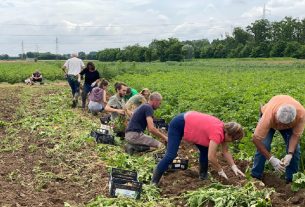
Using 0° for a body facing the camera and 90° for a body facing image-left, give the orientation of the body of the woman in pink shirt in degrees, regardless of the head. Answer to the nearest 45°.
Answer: approximately 270°

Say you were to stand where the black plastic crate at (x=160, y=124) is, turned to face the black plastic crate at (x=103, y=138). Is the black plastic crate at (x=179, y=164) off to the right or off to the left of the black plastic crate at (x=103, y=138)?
left

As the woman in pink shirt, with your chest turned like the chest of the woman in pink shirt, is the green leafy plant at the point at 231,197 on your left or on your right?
on your right

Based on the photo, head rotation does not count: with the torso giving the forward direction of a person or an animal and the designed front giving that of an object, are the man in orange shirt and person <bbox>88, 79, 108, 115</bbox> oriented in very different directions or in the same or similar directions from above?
very different directions

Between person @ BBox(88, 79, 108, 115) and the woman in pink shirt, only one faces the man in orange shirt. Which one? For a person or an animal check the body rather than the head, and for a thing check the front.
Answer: the woman in pink shirt

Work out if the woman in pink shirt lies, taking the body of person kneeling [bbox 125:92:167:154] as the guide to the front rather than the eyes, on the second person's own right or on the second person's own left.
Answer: on the second person's own right

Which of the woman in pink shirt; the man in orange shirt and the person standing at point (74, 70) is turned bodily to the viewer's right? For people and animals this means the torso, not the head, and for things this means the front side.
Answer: the woman in pink shirt

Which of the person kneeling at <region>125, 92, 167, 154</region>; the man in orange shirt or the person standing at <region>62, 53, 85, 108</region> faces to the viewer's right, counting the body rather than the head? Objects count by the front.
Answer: the person kneeling

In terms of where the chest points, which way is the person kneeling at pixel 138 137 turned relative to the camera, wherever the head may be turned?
to the viewer's right
